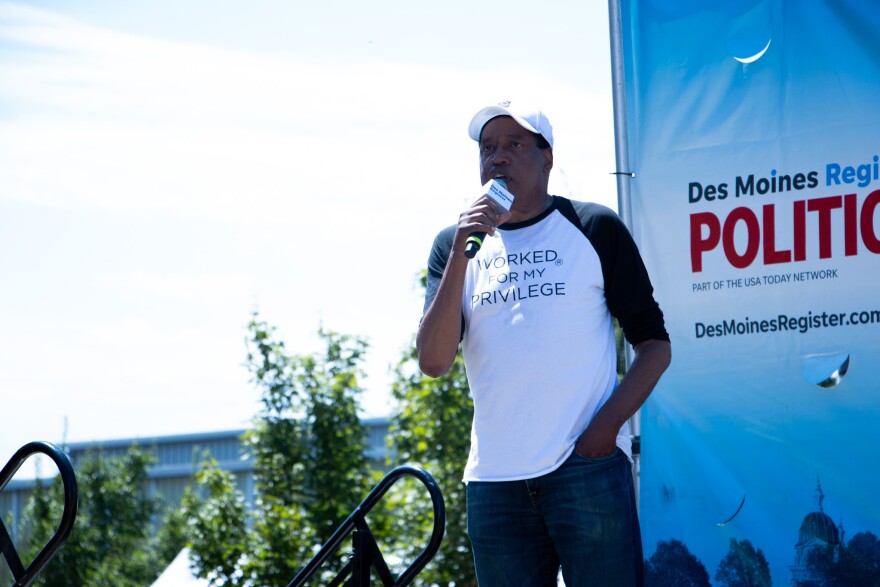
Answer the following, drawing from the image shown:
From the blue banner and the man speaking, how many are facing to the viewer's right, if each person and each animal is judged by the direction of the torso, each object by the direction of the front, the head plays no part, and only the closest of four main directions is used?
0

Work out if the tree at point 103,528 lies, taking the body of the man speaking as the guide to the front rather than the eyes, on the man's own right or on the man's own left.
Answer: on the man's own right

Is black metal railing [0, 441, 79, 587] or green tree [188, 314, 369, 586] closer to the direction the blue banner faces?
the black metal railing

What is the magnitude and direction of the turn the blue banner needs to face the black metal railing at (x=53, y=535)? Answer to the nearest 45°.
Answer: approximately 90° to its right

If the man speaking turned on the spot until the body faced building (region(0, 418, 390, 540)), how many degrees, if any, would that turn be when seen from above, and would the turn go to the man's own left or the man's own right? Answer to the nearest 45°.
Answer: approximately 135° to the man's own right

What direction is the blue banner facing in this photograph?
toward the camera

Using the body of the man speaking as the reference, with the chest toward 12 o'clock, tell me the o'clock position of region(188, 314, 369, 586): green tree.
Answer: The green tree is roughly at 4 o'clock from the man speaking.

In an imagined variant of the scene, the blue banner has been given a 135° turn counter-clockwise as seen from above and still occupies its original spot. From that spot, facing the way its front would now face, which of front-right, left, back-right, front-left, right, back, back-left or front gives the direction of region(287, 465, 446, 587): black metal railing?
back-left

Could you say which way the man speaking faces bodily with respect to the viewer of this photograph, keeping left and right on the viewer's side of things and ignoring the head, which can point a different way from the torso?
facing the viewer and to the left of the viewer

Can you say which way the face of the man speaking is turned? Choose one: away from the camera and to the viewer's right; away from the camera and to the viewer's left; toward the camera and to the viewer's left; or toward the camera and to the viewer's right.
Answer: toward the camera and to the viewer's left

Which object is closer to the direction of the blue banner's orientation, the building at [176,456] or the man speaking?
the man speaking

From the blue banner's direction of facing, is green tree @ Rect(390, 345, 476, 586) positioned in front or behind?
behind
